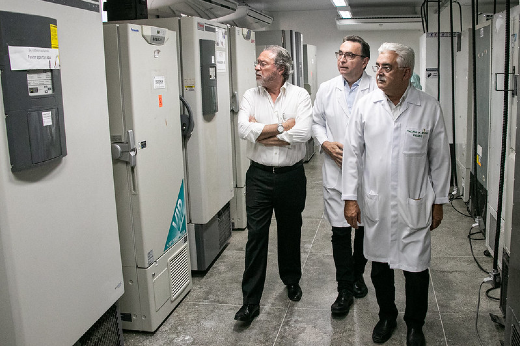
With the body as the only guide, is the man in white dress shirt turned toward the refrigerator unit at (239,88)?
no

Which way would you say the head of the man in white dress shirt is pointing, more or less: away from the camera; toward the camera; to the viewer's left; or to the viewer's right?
to the viewer's left

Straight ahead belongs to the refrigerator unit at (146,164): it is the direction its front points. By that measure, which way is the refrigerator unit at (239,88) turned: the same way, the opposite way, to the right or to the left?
the same way

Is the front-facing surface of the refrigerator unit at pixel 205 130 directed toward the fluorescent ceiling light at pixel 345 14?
no

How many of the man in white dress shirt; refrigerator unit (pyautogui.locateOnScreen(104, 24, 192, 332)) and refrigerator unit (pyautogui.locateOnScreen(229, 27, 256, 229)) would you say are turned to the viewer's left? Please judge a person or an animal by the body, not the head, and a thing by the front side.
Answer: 0

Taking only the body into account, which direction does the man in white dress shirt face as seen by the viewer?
toward the camera

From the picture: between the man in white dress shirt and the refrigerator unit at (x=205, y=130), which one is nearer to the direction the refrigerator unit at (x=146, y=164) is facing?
the man in white dress shirt

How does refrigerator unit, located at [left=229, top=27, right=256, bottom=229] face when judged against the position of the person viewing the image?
facing the viewer and to the right of the viewer

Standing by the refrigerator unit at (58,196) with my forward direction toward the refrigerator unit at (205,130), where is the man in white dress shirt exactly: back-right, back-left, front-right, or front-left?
front-right

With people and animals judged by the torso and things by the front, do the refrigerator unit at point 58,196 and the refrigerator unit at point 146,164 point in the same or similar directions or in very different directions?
same or similar directions

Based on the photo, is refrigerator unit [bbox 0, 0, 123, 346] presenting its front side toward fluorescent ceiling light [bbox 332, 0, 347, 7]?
no

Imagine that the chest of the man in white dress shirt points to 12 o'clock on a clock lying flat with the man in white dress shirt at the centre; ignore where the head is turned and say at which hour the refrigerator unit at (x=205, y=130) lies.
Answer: The refrigerator unit is roughly at 5 o'clock from the man in white dress shirt.
